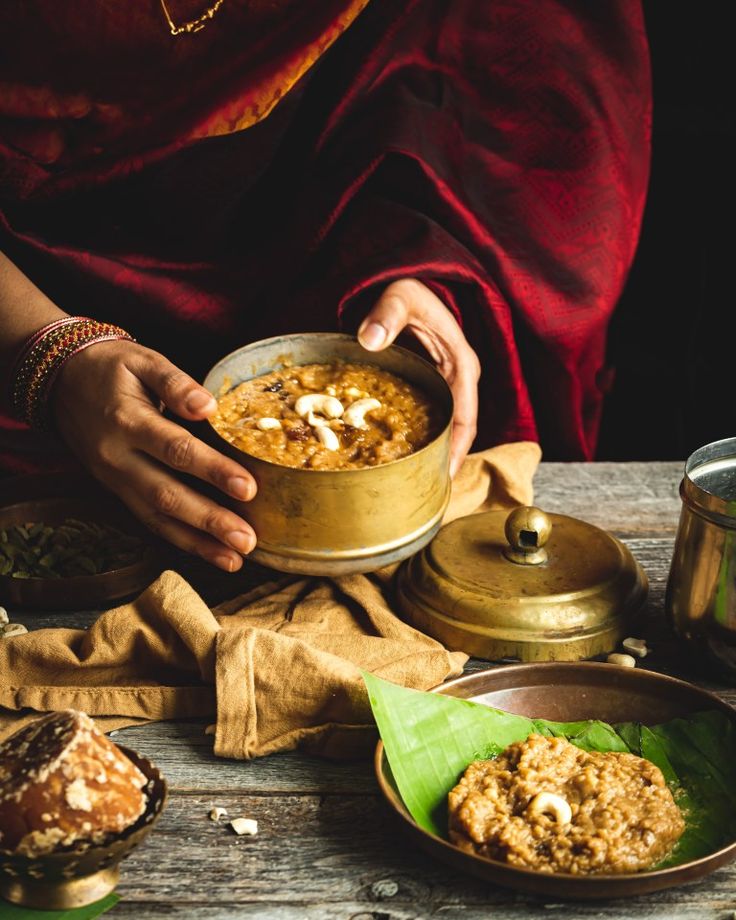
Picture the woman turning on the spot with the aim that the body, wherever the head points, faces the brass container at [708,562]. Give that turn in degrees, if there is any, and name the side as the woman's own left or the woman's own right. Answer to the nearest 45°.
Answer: approximately 45° to the woman's own left

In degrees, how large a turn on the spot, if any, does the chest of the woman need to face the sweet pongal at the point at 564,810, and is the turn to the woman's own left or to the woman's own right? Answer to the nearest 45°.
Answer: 0° — they already face it

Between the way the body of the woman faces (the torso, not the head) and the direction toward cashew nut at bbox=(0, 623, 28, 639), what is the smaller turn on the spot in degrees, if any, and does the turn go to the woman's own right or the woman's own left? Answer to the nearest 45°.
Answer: approximately 45° to the woman's own right

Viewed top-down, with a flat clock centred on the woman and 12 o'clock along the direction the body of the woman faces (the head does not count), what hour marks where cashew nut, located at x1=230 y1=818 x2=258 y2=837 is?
The cashew nut is roughly at 12 o'clock from the woman.

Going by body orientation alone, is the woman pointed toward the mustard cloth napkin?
yes

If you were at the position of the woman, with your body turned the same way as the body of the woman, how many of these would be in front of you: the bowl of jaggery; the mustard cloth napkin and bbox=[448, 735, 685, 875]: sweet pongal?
3

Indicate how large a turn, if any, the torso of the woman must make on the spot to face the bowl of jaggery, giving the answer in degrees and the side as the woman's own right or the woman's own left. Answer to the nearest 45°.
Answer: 0° — they already face it

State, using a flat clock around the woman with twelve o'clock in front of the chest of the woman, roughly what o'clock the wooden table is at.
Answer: The wooden table is roughly at 12 o'clock from the woman.

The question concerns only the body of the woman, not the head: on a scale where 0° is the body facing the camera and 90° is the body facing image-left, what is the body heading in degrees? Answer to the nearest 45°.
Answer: approximately 0°

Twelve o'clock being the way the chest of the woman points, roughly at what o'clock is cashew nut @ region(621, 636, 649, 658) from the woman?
The cashew nut is roughly at 11 o'clock from the woman.
